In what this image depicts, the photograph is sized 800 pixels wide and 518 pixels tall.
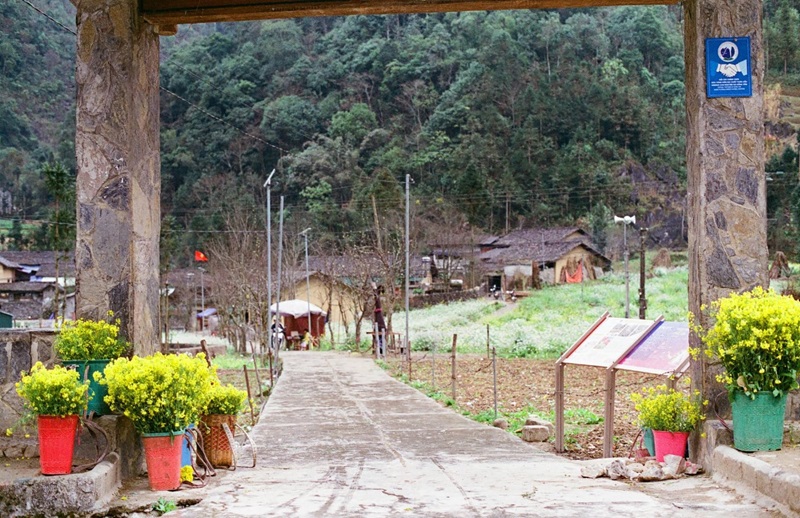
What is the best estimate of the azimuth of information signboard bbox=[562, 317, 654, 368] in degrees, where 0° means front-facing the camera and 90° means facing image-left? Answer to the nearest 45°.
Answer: approximately 45°

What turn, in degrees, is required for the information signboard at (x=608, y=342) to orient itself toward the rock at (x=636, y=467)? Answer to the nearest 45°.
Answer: approximately 45° to its left

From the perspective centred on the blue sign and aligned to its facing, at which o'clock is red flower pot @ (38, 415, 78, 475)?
The red flower pot is roughly at 2 o'clock from the blue sign.

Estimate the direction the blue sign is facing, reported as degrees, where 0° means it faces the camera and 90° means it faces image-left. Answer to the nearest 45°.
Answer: approximately 0°
